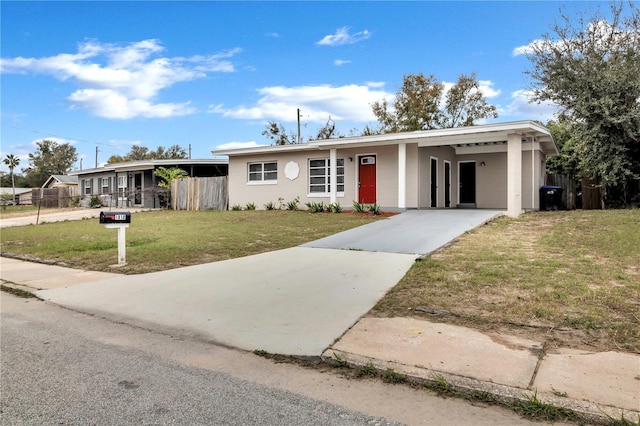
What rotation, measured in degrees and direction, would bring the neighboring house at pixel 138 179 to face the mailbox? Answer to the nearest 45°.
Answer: approximately 45° to its left

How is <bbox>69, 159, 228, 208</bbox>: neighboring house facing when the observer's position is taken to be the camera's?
facing the viewer and to the left of the viewer

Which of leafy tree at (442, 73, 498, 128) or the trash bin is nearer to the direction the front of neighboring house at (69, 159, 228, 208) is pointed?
the trash bin

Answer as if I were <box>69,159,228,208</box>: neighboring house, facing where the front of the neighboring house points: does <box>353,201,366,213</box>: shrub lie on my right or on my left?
on my left

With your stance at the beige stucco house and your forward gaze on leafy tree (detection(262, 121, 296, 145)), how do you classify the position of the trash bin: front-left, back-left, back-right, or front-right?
back-right

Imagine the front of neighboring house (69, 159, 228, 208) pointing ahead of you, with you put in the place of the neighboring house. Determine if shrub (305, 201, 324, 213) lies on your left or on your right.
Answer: on your left

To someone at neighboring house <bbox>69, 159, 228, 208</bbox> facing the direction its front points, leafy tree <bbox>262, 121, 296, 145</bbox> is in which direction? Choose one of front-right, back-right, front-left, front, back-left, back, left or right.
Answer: back

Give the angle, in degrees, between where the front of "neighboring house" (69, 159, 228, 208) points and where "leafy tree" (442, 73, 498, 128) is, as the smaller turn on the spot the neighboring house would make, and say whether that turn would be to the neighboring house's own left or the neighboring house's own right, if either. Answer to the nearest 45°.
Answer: approximately 135° to the neighboring house's own left

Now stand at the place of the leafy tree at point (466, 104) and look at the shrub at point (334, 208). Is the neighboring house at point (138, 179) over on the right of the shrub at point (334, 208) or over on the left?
right
